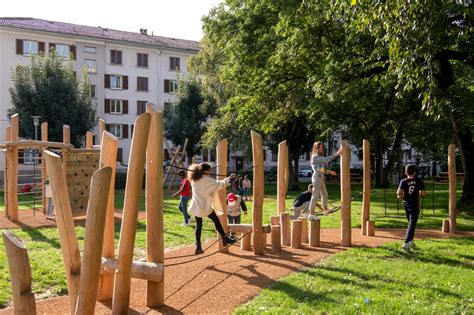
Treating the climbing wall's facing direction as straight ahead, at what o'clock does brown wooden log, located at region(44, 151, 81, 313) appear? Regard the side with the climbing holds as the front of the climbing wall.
The brown wooden log is roughly at 12 o'clock from the climbing wall.

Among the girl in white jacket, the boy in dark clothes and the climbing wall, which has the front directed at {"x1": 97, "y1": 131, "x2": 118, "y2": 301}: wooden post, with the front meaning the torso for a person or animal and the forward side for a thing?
the climbing wall

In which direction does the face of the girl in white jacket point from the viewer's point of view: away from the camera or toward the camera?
away from the camera

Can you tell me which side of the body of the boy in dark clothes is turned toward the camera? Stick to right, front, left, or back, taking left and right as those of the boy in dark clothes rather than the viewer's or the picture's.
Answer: back

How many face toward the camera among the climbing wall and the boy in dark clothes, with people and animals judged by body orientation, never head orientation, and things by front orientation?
1

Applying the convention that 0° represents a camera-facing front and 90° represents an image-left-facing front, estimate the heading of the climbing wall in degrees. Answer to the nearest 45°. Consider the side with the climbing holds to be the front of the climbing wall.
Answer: approximately 0°

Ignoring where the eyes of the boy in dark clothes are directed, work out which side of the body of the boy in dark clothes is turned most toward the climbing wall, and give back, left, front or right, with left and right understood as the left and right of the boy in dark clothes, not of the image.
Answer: left

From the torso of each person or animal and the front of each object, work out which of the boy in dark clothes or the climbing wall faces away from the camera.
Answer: the boy in dark clothes

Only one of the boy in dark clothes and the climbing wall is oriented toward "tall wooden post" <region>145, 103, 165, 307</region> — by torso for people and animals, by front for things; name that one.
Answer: the climbing wall

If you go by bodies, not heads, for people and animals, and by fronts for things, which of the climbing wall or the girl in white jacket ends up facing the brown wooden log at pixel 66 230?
the climbing wall
